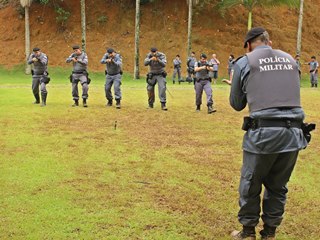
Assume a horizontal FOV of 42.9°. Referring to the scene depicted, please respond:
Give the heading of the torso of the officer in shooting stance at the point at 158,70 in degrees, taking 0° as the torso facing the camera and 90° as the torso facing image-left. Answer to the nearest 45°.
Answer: approximately 0°

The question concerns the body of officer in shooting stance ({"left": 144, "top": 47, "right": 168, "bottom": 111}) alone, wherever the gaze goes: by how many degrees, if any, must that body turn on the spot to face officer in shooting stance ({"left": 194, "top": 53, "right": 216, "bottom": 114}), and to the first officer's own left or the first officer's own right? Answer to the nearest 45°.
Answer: approximately 90° to the first officer's own left

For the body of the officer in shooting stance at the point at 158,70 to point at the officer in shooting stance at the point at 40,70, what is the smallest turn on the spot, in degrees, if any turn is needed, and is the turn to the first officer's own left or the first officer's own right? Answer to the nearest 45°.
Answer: approximately 90° to the first officer's own right

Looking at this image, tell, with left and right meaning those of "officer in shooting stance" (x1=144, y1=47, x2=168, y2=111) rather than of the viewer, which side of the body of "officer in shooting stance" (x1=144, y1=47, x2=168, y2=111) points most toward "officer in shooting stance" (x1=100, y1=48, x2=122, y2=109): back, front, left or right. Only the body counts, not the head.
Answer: right

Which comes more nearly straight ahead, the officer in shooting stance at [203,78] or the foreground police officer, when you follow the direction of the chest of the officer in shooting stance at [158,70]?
the foreground police officer

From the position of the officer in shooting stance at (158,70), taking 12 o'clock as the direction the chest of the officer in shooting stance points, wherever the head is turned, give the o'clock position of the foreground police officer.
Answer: The foreground police officer is roughly at 12 o'clock from the officer in shooting stance.

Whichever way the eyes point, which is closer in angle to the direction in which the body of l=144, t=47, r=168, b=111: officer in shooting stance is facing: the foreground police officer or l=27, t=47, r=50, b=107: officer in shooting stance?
the foreground police officer
